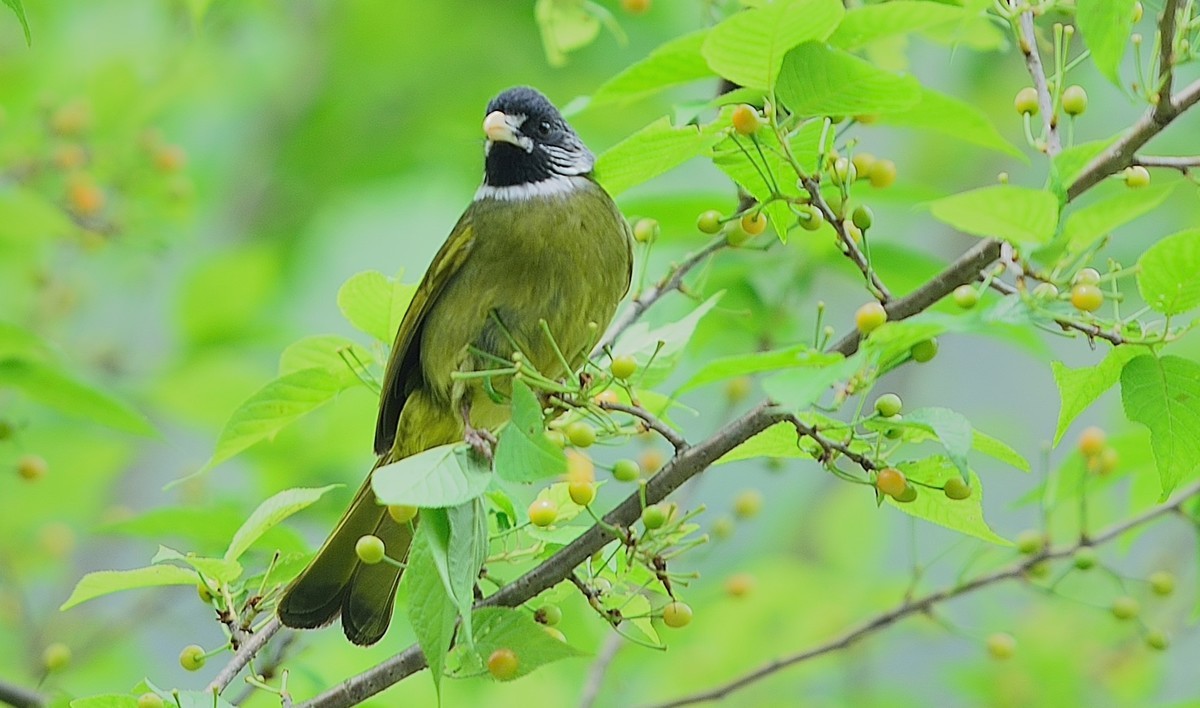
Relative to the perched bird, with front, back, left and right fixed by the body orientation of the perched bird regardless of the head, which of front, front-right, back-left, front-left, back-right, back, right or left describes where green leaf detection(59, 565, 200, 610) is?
right

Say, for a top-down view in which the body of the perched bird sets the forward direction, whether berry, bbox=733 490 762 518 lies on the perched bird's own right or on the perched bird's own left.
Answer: on the perched bird's own left

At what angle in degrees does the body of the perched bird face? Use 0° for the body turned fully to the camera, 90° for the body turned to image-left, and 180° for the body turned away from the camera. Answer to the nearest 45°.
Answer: approximately 315°

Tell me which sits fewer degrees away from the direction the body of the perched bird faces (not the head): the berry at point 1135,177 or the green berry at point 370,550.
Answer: the berry

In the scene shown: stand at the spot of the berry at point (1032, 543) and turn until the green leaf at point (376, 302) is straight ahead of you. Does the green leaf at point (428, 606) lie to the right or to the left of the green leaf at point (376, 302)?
left
